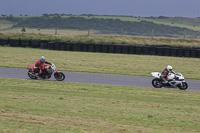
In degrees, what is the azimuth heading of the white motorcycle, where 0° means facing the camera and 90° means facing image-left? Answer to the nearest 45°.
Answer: approximately 270°

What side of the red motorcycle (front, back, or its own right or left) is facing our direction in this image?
right

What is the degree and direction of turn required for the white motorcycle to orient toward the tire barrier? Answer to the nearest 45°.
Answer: approximately 90° to its left

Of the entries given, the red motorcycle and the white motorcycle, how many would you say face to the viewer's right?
2

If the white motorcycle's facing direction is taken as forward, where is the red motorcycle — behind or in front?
behind

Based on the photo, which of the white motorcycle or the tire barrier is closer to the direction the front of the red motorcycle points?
the white motorcycle

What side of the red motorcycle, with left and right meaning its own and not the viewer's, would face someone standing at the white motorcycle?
front

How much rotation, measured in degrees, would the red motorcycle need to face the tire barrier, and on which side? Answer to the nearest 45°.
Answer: approximately 45° to its left
